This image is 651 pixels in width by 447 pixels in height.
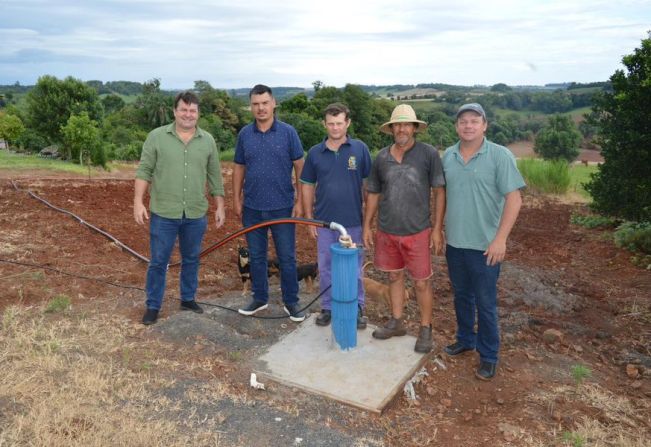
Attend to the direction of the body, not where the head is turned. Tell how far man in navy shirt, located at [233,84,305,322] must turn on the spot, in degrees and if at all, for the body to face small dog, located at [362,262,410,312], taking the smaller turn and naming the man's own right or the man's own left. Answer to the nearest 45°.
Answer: approximately 135° to the man's own left

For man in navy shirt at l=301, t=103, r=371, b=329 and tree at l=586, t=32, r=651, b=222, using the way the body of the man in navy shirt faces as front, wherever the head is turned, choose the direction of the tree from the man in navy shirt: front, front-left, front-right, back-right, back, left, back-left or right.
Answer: back-left

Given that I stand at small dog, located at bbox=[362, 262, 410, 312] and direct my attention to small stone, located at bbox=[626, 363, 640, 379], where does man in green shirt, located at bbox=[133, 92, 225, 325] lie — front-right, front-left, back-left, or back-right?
back-right

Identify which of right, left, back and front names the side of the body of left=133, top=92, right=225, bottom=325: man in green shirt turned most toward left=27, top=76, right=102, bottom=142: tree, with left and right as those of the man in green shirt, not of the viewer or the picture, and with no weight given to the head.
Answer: back

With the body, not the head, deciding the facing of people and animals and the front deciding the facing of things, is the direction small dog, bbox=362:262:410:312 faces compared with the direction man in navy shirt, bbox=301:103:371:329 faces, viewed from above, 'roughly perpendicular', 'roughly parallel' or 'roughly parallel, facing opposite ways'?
roughly perpendicular

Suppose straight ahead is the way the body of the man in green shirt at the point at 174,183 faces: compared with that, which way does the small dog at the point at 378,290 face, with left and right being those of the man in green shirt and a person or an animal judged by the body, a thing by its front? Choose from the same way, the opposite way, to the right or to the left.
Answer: to the right

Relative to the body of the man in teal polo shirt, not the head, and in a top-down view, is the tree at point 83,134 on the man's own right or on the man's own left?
on the man's own right

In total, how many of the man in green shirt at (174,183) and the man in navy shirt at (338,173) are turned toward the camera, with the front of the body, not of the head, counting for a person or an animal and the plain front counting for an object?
2

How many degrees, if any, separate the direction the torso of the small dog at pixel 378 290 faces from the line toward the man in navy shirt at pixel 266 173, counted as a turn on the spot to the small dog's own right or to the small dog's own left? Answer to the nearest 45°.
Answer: approximately 180°

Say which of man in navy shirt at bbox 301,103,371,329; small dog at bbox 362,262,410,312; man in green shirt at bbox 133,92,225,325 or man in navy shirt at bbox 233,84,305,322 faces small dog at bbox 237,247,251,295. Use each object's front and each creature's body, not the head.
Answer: small dog at bbox 362,262,410,312
